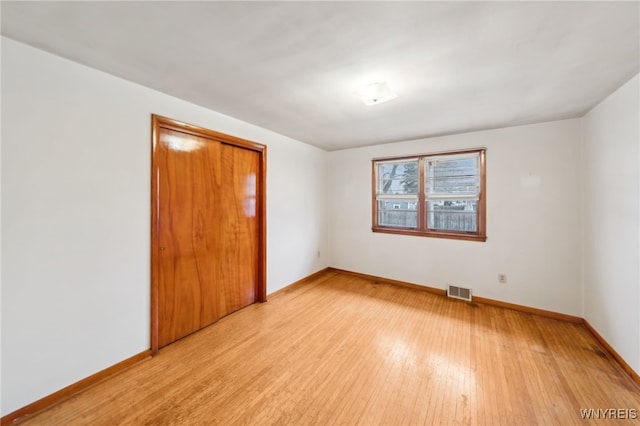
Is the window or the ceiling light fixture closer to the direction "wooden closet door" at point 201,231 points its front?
the ceiling light fixture

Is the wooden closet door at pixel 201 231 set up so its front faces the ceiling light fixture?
yes

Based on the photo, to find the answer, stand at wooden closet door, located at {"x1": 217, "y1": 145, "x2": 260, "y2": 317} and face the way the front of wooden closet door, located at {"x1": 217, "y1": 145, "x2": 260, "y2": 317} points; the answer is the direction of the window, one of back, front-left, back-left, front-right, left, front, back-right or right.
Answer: front-left

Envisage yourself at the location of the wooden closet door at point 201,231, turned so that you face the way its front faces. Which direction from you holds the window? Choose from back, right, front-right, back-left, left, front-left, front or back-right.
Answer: front-left

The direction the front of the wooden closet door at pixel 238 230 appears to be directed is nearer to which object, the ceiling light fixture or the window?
the ceiling light fixture

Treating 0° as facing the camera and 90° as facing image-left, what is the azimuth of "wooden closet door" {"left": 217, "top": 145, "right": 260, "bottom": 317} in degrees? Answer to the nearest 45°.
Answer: approximately 315°

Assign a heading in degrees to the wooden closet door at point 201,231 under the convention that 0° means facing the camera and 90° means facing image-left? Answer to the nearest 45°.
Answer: approximately 315°
